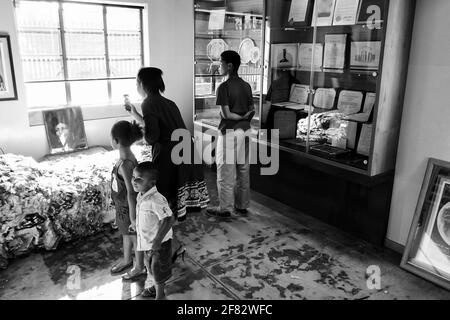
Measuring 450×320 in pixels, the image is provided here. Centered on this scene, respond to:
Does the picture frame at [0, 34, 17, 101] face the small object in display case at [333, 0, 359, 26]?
no

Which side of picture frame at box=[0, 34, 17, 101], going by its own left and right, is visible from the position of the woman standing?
front

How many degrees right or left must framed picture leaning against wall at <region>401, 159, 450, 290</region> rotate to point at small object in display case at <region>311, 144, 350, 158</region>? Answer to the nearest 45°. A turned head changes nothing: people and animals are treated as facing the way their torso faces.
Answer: approximately 45° to its right

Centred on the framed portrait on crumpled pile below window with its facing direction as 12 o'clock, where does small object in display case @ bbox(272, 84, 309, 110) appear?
The small object in display case is roughly at 10 o'clock from the framed portrait on crumpled pile below window.

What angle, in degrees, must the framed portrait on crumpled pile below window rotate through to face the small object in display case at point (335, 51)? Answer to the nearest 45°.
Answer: approximately 45° to its left

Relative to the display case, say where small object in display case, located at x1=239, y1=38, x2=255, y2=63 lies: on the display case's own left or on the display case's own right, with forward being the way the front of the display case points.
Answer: on the display case's own right

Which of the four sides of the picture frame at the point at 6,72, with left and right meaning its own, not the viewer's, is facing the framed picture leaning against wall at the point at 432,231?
front

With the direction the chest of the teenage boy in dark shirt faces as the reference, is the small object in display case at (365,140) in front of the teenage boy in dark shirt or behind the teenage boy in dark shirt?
behind

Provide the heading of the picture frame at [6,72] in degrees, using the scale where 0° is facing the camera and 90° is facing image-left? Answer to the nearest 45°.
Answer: approximately 315°

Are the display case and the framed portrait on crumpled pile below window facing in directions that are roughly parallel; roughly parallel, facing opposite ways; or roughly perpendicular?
roughly perpendicular

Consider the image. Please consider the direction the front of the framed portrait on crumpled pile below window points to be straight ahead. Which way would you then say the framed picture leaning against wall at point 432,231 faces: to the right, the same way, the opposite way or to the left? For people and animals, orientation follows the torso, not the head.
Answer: to the right
